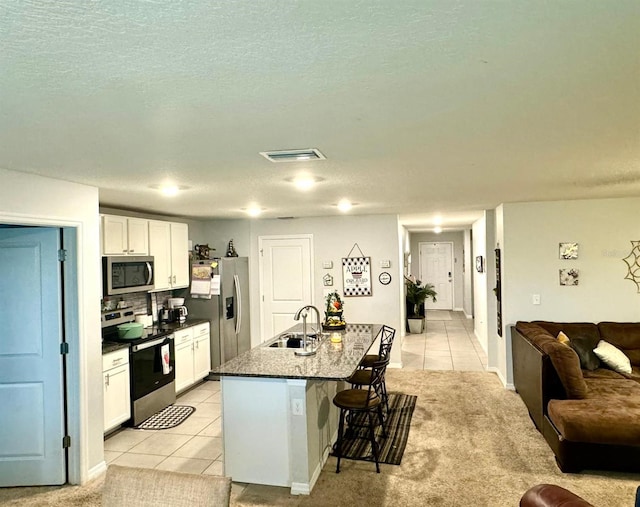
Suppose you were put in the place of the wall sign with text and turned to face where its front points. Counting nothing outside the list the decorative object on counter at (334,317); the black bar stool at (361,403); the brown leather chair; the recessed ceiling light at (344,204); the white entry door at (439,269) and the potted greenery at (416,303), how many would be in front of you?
4

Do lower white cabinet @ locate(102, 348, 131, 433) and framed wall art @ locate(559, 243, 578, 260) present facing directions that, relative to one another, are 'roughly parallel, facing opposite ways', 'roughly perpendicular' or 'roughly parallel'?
roughly perpendicular

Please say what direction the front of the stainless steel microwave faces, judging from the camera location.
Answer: facing the viewer and to the right of the viewer

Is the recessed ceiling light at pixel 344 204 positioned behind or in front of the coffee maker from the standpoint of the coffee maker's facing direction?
in front

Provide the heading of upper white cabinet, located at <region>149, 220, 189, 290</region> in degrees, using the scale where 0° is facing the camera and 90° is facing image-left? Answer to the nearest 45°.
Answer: approximately 315°

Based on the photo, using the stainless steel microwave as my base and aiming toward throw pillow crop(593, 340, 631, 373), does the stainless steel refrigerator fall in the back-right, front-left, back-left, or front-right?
front-left

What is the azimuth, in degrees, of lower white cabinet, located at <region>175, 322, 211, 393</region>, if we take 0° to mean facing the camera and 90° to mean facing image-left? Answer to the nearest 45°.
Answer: approximately 315°

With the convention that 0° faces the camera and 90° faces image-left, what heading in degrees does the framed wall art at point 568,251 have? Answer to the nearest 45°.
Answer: approximately 0°

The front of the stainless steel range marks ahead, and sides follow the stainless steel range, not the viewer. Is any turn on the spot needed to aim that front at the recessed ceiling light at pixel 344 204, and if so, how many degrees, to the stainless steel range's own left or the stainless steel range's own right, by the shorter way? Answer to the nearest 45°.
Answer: approximately 45° to the stainless steel range's own left

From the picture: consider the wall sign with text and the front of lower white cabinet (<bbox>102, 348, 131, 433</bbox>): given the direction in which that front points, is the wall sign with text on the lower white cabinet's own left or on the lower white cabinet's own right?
on the lower white cabinet's own left

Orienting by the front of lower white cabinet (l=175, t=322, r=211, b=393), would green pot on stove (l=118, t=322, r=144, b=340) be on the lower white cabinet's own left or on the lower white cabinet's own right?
on the lower white cabinet's own right

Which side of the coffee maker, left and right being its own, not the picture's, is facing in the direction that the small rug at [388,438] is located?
front

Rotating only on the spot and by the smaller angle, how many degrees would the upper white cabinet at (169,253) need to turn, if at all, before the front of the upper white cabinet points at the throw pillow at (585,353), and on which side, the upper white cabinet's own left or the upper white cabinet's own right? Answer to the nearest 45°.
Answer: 0° — it already faces it
